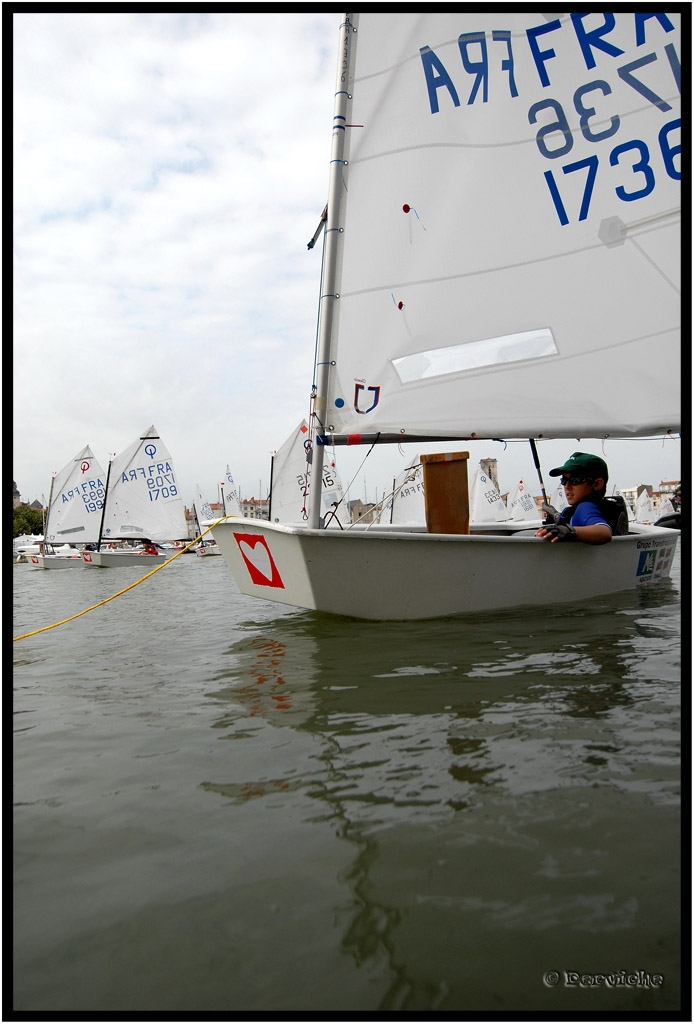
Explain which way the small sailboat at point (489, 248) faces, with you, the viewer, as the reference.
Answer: facing the viewer and to the left of the viewer

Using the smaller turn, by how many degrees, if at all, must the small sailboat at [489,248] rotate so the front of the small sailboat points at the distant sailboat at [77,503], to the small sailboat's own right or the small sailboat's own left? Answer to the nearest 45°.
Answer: approximately 90° to the small sailboat's own right

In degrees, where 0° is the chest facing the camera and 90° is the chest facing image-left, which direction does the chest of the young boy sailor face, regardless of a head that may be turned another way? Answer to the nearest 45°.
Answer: approximately 45°

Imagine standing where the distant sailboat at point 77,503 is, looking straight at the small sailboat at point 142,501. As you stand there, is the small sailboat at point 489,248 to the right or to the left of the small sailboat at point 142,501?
right

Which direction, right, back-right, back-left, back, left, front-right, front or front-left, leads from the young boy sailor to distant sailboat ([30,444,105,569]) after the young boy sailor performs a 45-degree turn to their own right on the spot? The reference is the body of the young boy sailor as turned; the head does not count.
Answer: front-right

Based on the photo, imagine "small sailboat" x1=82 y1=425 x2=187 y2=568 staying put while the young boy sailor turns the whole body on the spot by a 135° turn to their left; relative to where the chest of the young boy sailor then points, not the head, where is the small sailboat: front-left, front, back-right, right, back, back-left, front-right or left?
back-left
